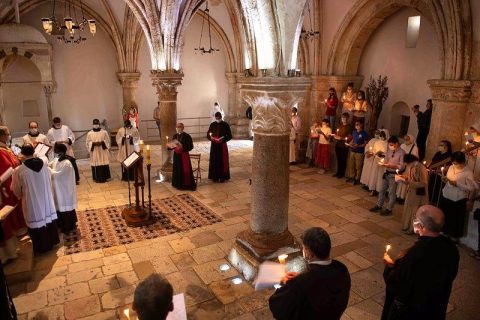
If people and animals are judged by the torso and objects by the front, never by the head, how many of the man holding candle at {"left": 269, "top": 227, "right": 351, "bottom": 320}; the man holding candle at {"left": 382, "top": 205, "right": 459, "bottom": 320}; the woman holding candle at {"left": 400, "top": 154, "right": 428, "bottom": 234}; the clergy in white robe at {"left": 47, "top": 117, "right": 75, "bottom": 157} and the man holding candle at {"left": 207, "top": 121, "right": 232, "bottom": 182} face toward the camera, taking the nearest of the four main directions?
2

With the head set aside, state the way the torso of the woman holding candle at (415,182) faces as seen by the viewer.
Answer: to the viewer's left

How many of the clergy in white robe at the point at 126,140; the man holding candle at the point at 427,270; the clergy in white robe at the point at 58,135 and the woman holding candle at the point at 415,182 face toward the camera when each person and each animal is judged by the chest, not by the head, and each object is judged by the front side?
2

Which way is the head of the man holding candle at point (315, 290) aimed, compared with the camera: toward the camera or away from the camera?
away from the camera

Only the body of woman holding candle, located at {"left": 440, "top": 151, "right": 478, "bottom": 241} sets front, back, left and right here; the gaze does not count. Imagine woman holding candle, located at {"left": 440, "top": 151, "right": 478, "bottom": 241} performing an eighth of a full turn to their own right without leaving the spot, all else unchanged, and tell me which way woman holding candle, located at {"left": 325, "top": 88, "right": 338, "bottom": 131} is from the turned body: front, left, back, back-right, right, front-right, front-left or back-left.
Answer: front-right

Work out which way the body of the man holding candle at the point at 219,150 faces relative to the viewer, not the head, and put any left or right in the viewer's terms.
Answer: facing the viewer

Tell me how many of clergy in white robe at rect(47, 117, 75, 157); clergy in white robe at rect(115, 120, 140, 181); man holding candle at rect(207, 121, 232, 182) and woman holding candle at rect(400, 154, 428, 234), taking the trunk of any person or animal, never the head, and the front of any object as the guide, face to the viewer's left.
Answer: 1

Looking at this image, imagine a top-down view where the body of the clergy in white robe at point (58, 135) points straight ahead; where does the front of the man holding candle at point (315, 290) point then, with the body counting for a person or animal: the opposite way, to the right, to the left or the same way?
the opposite way

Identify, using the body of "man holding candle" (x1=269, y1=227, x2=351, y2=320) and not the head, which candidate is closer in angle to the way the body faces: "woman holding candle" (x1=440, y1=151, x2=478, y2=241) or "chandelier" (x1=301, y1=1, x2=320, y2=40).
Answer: the chandelier

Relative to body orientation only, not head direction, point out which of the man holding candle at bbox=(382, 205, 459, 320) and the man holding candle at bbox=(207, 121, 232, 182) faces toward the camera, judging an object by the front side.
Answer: the man holding candle at bbox=(207, 121, 232, 182)

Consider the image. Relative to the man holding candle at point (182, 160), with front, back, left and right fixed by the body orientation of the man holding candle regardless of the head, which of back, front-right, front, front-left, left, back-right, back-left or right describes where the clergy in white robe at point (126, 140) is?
right

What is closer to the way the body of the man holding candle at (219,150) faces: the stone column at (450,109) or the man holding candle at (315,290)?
the man holding candle

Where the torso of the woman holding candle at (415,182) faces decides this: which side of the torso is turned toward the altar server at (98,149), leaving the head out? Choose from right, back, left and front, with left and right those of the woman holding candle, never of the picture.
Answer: front

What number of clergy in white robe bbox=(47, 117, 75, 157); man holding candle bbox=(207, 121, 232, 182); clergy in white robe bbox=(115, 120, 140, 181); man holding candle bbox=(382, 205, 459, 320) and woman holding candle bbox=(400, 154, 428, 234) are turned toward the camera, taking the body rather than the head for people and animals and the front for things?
3

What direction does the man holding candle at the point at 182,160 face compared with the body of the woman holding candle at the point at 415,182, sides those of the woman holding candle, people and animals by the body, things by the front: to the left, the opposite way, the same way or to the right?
to the left

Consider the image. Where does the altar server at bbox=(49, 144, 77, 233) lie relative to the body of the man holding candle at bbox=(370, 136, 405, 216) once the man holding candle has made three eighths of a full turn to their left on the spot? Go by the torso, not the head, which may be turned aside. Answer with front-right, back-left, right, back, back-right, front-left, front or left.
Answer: back-right

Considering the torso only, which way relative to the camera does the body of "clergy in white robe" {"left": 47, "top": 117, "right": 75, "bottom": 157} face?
toward the camera
